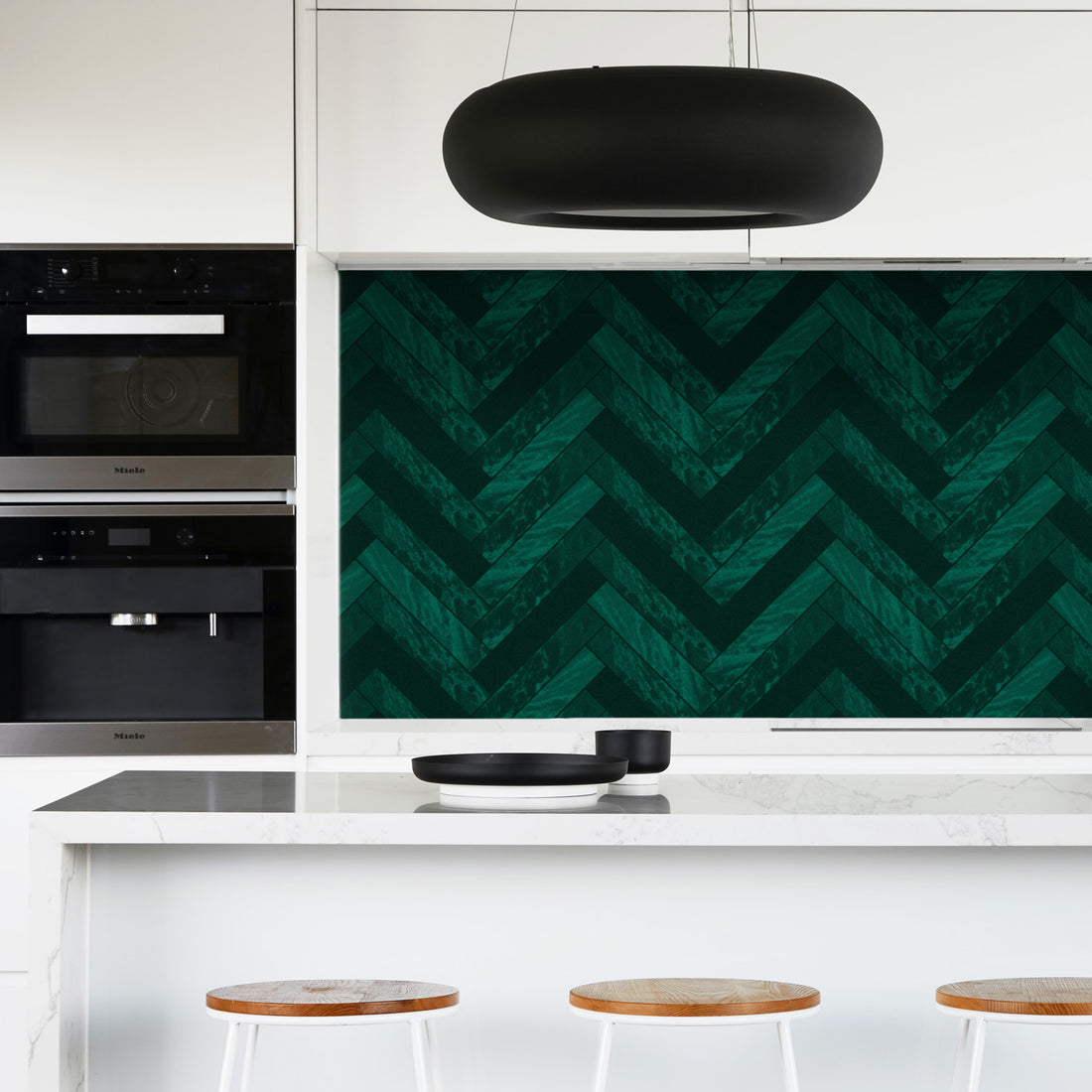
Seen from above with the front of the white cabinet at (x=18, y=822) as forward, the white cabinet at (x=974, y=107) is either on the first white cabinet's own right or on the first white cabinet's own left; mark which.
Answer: on the first white cabinet's own left

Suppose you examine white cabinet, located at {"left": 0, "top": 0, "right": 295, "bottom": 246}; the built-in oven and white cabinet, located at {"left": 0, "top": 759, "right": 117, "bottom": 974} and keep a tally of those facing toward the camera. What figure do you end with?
3

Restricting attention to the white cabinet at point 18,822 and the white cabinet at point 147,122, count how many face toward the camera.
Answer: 2

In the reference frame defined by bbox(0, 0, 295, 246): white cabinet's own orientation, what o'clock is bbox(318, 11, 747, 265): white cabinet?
bbox(318, 11, 747, 265): white cabinet is roughly at 9 o'clock from bbox(0, 0, 295, 246): white cabinet.

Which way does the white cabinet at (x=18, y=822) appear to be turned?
toward the camera

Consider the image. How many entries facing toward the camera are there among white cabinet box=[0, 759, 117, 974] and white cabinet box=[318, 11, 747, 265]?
2

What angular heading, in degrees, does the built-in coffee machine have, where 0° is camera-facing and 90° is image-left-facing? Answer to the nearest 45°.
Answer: approximately 0°

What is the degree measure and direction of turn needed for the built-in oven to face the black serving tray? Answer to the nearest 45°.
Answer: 0° — it already faces it

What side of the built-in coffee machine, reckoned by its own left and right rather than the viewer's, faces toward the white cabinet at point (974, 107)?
left

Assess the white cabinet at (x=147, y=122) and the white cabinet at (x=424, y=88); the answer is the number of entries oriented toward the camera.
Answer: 2

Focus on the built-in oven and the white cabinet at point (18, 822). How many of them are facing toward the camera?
2
